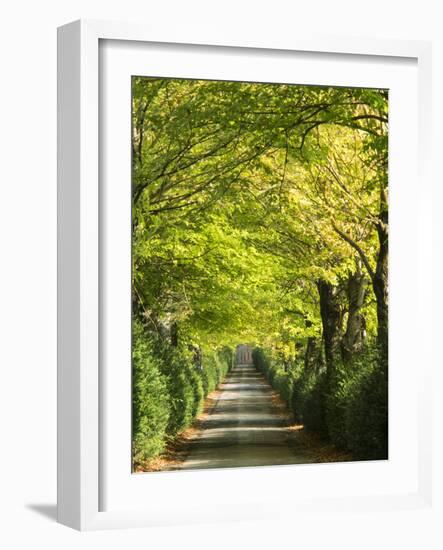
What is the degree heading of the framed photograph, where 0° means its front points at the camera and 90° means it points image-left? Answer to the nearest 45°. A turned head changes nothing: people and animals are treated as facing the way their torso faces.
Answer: approximately 315°
